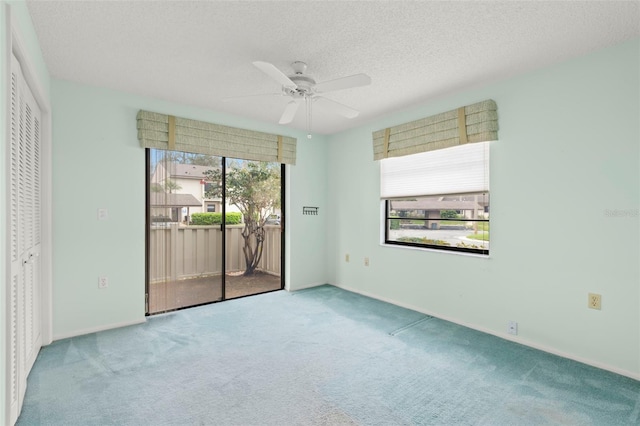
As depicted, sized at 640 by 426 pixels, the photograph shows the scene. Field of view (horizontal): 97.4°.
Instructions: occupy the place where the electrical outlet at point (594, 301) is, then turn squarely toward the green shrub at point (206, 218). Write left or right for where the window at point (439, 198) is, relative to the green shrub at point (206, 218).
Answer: right

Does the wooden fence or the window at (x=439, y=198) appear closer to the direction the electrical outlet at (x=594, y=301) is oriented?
the wooden fence

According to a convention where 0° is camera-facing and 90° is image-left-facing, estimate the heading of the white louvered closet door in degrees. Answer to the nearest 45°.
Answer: approximately 270°

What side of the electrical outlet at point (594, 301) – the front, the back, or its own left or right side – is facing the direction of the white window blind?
right

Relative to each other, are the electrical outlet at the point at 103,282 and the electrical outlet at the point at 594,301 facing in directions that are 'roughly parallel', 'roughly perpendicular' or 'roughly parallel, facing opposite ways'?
roughly perpendicular

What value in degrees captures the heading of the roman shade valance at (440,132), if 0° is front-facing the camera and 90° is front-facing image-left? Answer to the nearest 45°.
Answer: approximately 45°

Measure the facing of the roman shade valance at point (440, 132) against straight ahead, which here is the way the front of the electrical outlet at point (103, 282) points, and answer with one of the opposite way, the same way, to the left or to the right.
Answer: to the right

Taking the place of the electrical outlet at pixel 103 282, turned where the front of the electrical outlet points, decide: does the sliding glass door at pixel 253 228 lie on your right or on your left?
on your left

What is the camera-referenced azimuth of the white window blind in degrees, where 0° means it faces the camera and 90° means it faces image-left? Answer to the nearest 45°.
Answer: approximately 45°

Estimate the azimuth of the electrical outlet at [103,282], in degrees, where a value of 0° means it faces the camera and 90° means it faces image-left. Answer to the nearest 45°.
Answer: approximately 0°

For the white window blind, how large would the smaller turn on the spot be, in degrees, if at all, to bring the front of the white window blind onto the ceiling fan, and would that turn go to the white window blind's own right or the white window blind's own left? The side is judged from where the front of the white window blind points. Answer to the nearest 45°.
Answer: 0° — it already faces it

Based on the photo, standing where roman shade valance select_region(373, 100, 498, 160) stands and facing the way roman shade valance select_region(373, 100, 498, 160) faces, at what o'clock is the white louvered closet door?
The white louvered closet door is roughly at 12 o'clock from the roman shade valance.
